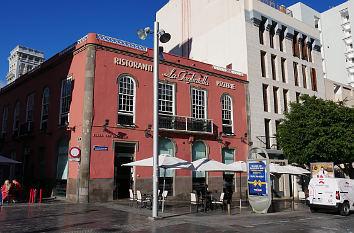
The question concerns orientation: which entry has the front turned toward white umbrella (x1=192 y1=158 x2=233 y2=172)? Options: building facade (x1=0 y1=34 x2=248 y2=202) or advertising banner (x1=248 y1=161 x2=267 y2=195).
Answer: the building facade

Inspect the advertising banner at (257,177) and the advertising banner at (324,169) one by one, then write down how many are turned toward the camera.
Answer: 2

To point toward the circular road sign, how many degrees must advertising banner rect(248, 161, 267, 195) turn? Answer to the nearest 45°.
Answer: approximately 90° to its right

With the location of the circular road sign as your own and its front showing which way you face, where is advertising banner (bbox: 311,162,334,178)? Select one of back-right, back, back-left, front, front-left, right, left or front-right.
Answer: left

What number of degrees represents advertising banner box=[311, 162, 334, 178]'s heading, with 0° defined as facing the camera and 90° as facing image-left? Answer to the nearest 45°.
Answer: approximately 0°

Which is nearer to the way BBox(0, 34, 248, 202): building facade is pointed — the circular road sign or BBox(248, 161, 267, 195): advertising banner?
the advertising banner

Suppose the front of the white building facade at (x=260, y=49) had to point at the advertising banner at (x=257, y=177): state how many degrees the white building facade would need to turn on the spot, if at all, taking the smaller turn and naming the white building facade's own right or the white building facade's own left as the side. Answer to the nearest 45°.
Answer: approximately 45° to the white building facade's own right

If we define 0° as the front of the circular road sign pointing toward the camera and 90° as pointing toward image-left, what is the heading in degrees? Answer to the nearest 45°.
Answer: approximately 0°
